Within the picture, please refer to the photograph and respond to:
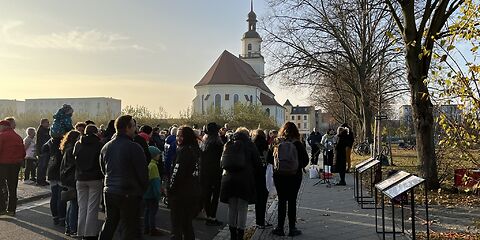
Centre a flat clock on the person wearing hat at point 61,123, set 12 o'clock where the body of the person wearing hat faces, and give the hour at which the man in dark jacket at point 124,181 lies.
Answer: The man in dark jacket is roughly at 4 o'clock from the person wearing hat.

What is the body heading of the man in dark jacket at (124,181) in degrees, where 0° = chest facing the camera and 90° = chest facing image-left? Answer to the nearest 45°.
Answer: approximately 225°

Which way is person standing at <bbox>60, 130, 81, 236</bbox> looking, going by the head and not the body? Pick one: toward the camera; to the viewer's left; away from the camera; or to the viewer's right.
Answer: away from the camera

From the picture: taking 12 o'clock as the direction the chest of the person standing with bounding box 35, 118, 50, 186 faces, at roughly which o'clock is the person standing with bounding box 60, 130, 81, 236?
the person standing with bounding box 60, 130, 81, 236 is roughly at 3 o'clock from the person standing with bounding box 35, 118, 50, 186.

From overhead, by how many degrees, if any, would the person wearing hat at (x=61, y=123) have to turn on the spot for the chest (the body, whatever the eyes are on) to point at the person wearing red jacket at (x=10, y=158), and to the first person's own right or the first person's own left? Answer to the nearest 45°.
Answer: approximately 90° to the first person's own left

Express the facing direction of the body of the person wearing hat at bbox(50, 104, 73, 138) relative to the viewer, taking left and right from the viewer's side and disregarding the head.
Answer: facing away from the viewer and to the right of the viewer

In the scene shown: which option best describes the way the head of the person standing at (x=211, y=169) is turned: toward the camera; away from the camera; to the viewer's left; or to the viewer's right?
away from the camera

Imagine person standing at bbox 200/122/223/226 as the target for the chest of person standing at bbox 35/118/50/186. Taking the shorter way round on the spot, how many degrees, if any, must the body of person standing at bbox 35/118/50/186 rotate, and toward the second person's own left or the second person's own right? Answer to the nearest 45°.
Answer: approximately 45° to the second person's own right

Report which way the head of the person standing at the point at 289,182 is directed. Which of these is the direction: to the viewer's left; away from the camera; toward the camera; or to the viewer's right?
away from the camera

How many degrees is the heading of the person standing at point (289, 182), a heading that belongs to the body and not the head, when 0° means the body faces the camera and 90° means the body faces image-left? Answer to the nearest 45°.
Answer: approximately 180°

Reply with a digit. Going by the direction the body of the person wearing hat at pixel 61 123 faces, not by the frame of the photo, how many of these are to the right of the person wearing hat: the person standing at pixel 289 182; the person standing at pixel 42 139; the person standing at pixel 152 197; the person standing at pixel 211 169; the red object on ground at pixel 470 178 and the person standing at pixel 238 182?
5

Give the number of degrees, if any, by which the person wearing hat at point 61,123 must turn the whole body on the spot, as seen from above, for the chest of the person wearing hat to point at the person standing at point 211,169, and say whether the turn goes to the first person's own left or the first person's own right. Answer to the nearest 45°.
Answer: approximately 90° to the first person's own right

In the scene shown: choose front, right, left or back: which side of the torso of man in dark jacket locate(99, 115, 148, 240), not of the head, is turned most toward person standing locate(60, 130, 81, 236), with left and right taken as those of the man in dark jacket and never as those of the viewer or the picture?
left

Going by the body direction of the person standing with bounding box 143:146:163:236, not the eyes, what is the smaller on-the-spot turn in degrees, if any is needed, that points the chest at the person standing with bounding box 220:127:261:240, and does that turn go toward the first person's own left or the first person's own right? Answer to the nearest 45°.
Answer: approximately 45° to the first person's own right
